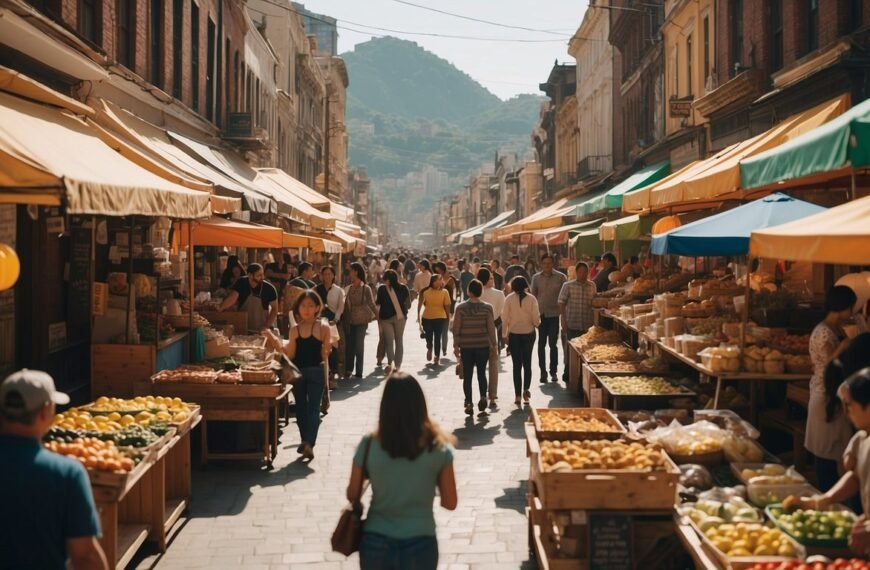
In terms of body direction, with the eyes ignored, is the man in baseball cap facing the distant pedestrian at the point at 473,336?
yes

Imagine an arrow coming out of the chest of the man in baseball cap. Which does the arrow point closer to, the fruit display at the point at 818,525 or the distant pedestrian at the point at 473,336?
the distant pedestrian

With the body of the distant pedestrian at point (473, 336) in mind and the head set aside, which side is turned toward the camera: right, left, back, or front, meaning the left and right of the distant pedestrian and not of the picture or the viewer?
back

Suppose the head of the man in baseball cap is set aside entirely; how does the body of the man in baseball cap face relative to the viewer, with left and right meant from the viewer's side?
facing away from the viewer and to the right of the viewer

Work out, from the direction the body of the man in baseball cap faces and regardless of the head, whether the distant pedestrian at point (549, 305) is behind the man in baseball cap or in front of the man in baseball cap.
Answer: in front

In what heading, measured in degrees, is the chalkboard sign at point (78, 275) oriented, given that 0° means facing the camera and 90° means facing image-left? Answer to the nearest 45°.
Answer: approximately 315°

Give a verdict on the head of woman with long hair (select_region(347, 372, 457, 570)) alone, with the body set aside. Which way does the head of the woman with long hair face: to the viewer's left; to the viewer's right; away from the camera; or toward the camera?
away from the camera

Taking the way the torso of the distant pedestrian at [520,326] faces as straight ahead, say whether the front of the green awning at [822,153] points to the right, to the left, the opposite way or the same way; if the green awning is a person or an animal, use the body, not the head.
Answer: to the left

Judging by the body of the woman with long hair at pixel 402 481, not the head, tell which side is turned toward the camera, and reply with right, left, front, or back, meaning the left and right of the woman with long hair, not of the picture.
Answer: back

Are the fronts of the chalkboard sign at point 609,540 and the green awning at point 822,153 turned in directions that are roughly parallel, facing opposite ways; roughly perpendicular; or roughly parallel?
roughly perpendicular

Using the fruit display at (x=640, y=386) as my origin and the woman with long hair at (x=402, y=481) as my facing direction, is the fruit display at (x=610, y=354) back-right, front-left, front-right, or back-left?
back-right

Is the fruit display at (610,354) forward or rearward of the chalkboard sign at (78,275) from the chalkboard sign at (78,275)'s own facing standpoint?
forward

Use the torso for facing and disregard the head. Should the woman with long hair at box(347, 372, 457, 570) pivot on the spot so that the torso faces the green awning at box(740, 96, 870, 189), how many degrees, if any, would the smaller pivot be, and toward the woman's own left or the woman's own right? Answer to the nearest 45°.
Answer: approximately 45° to the woman's own right

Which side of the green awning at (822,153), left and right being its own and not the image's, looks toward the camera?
left
